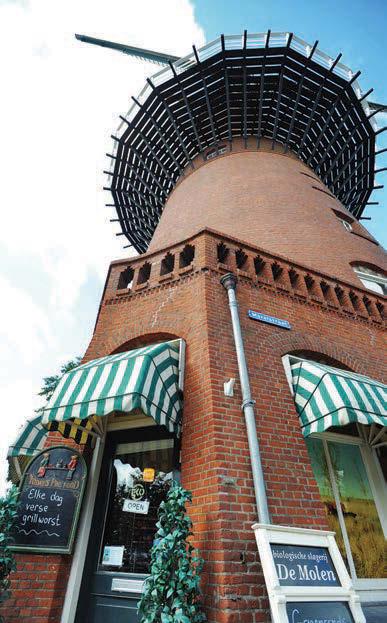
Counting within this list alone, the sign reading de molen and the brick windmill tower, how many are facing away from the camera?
0

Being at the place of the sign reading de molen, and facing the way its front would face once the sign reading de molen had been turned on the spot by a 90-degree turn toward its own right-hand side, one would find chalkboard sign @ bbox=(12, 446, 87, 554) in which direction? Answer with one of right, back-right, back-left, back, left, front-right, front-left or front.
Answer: front-right

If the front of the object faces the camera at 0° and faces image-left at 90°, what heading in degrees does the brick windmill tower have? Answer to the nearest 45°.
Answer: approximately 45°

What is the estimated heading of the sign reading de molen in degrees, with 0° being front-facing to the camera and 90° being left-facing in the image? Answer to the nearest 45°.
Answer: approximately 315°

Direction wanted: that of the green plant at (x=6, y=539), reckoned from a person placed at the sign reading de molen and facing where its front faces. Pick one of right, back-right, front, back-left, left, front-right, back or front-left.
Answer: back-right

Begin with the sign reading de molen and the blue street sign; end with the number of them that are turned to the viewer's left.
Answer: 0
